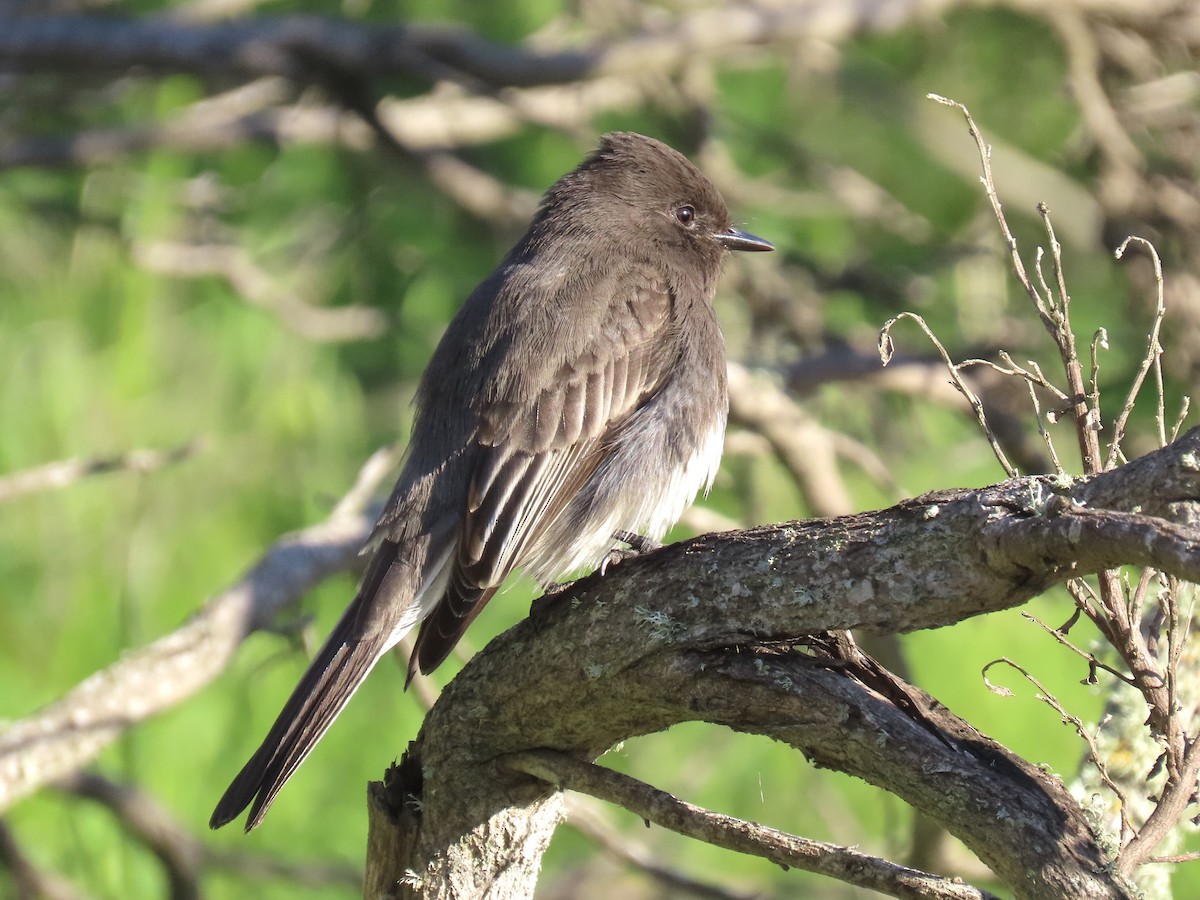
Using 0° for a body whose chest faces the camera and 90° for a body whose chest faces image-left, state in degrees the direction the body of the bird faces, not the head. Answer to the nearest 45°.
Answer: approximately 270°
